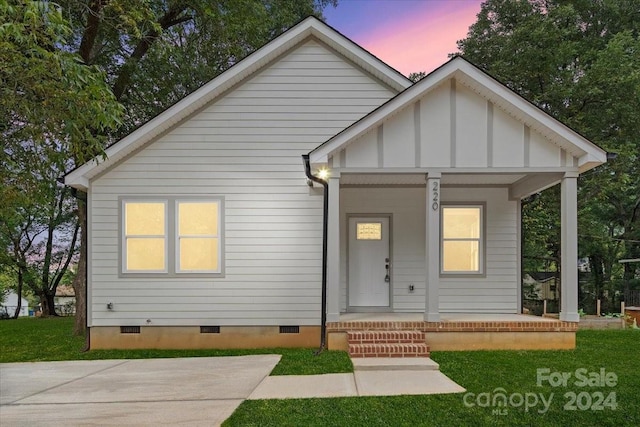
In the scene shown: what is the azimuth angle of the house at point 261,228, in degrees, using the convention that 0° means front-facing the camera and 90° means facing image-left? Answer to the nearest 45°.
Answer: approximately 0°

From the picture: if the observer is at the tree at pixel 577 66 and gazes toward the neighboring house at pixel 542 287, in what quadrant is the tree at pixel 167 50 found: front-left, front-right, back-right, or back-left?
back-left

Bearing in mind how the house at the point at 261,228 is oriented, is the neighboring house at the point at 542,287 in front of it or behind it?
behind
